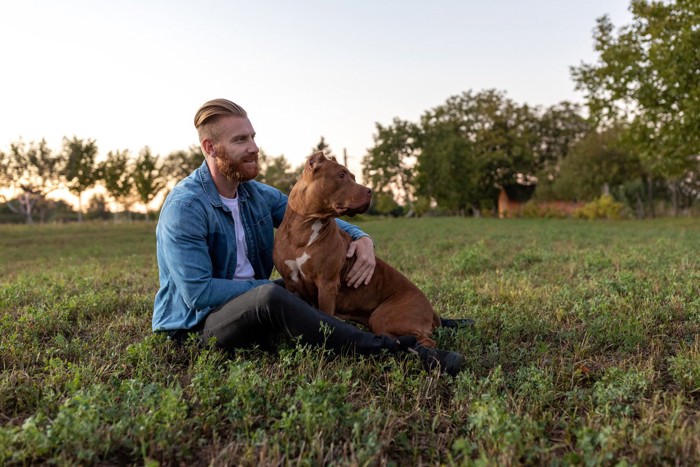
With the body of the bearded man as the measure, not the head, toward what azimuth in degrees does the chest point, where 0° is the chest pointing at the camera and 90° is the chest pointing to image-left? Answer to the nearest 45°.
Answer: approximately 315°

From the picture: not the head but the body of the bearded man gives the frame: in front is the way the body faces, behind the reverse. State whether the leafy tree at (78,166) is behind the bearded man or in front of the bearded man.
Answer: behind

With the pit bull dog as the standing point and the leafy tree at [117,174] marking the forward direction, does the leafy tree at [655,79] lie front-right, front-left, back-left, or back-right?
front-right

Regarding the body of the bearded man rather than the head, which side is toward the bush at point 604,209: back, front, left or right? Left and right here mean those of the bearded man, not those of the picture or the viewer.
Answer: left

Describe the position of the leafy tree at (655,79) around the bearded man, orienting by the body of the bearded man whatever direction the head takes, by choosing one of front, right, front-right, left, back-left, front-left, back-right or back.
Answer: left

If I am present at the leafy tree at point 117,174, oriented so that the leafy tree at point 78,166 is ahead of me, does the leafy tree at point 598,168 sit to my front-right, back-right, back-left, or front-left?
back-left

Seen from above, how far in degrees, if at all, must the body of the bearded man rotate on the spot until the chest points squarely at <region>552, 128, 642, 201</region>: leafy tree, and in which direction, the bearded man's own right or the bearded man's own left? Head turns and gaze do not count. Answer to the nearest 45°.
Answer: approximately 90° to the bearded man's own left

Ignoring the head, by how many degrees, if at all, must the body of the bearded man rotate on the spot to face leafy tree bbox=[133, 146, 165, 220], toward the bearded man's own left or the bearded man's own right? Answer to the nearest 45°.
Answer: approximately 135° to the bearded man's own left
